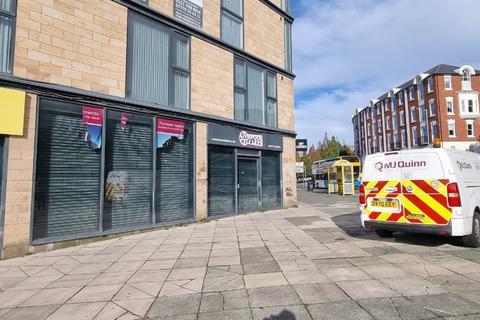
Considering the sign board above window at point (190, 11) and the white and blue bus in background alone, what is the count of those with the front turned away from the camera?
0

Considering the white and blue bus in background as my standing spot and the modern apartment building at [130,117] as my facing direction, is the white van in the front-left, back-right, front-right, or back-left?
front-left

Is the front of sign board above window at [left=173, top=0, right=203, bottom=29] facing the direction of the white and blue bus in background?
no

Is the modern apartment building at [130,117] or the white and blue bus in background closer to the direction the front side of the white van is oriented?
the white and blue bus in background

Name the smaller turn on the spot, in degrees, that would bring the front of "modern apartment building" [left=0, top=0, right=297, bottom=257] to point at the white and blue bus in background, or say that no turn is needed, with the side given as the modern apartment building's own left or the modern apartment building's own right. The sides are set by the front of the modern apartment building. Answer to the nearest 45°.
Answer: approximately 90° to the modern apartment building's own left

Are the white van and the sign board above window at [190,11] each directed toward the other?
no

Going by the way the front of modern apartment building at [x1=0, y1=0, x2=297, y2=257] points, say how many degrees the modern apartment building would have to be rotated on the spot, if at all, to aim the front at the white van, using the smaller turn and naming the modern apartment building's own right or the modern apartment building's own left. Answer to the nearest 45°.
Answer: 0° — it already faces it

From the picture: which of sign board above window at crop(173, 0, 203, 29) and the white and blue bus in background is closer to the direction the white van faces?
the white and blue bus in background

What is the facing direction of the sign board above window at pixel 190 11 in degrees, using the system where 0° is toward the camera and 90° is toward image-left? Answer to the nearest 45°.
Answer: approximately 315°

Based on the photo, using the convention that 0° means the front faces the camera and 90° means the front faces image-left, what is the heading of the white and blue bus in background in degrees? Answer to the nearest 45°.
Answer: approximately 45°

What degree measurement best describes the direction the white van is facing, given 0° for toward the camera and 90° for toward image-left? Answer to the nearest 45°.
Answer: approximately 225°

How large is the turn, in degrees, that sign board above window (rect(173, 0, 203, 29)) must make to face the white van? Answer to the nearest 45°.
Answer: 0° — it already faces it

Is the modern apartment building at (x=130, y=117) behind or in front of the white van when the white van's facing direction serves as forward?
behind

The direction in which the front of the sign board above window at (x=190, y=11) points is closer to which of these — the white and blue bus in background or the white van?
the white van
